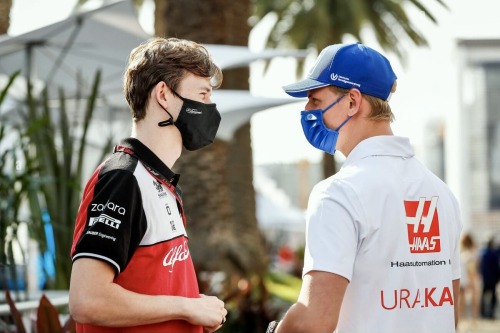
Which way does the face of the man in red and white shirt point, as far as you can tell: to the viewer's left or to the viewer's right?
to the viewer's right

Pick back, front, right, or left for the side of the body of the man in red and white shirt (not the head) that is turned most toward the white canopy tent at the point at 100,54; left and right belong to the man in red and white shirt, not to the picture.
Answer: left

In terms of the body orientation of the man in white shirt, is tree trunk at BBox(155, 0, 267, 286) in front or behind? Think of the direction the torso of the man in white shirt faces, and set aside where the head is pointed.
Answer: in front

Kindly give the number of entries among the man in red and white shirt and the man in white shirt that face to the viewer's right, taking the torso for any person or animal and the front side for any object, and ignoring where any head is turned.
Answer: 1

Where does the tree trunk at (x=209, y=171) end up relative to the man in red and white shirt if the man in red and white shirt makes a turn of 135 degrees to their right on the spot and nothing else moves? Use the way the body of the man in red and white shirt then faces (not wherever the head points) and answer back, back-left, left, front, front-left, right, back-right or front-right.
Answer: back-right

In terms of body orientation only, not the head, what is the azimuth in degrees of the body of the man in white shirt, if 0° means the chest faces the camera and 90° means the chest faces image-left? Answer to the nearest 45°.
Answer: approximately 135°

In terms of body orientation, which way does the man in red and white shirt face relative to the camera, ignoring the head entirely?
to the viewer's right

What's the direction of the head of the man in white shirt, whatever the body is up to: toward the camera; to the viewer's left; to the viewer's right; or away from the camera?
to the viewer's left
